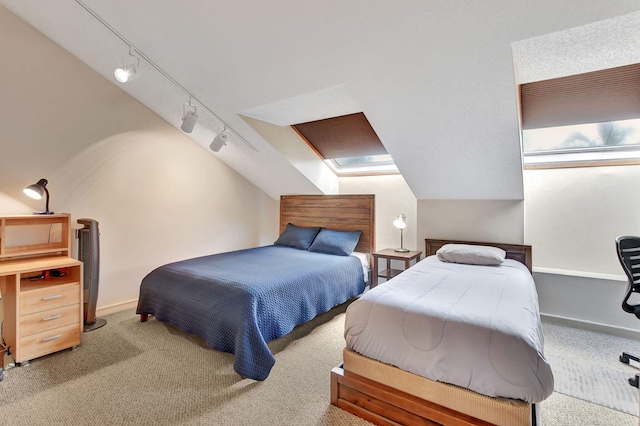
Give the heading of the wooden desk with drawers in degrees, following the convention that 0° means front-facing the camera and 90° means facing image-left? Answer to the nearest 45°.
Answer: approximately 315°

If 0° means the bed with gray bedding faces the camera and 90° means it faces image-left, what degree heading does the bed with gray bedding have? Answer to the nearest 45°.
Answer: approximately 0°

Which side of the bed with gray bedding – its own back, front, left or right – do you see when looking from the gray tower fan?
right

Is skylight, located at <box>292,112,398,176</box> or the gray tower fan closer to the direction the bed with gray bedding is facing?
the gray tower fan
